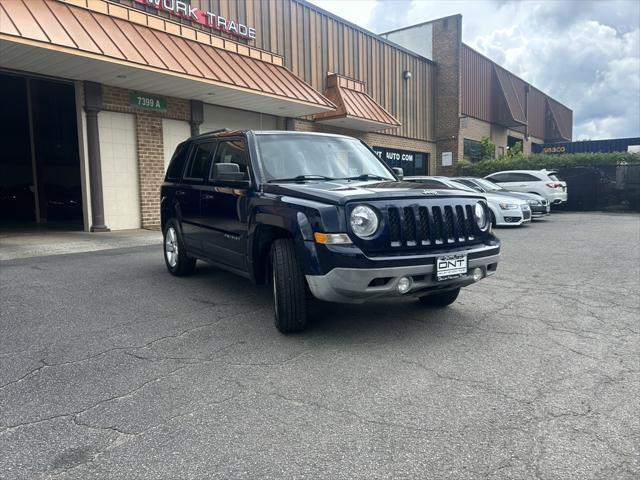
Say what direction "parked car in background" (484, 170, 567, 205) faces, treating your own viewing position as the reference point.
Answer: facing away from the viewer and to the left of the viewer

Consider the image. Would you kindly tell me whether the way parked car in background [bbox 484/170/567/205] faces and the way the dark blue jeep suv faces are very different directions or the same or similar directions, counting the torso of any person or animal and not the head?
very different directions

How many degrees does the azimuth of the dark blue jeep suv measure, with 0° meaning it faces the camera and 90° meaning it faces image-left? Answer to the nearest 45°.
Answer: approximately 315°

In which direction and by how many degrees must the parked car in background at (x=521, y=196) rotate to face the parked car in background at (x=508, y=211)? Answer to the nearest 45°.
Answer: approximately 45° to its right

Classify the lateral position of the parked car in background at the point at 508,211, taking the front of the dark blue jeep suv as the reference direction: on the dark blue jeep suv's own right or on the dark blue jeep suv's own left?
on the dark blue jeep suv's own left

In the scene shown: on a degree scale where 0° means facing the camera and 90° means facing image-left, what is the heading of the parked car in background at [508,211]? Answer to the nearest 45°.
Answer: approximately 315°

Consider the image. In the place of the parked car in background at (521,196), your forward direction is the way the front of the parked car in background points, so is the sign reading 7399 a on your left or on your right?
on your right

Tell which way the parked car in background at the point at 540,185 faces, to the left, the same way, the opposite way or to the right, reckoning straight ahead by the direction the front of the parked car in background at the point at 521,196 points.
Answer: the opposite way

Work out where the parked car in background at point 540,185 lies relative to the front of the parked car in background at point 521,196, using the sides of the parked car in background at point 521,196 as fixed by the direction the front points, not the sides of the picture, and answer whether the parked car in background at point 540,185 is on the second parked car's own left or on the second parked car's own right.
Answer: on the second parked car's own left
